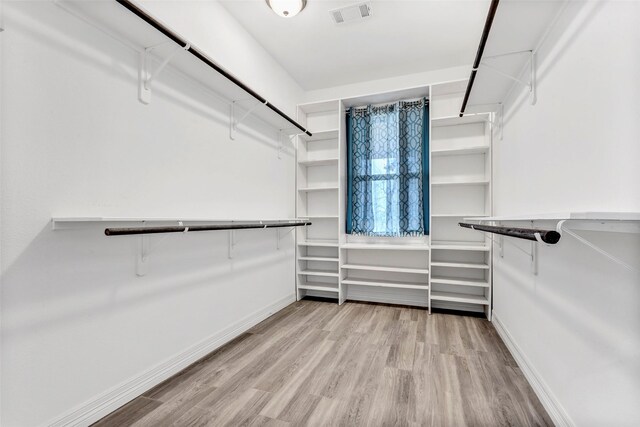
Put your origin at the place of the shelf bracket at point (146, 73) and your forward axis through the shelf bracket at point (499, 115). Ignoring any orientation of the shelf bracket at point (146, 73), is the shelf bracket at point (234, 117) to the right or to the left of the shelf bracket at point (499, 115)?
left

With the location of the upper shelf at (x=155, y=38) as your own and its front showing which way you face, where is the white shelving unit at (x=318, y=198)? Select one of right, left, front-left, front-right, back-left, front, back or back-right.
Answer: front-left

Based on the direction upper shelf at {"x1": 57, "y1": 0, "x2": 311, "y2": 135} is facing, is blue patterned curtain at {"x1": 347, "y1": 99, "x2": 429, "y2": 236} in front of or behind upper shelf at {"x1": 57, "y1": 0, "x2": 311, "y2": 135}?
in front

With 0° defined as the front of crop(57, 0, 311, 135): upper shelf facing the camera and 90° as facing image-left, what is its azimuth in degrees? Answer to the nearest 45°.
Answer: approximately 270°

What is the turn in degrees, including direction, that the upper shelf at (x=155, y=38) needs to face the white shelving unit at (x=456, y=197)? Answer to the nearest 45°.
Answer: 0° — it already faces it

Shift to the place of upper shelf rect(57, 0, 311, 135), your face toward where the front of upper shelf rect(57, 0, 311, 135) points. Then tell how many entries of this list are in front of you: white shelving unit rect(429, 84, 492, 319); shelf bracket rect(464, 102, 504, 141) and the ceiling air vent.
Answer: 3

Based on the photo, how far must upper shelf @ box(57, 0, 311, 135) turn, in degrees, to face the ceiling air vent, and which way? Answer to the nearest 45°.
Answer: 0° — it already faces it

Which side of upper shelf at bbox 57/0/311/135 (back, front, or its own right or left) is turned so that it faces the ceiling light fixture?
front

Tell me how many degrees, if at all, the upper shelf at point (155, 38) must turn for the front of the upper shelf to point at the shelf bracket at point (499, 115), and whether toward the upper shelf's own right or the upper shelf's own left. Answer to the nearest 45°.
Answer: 0° — it already faces it

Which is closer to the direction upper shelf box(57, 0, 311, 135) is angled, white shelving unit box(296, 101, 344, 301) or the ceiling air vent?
the ceiling air vent

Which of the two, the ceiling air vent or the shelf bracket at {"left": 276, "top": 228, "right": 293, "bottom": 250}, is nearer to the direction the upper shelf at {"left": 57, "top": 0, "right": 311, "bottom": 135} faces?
the ceiling air vent
